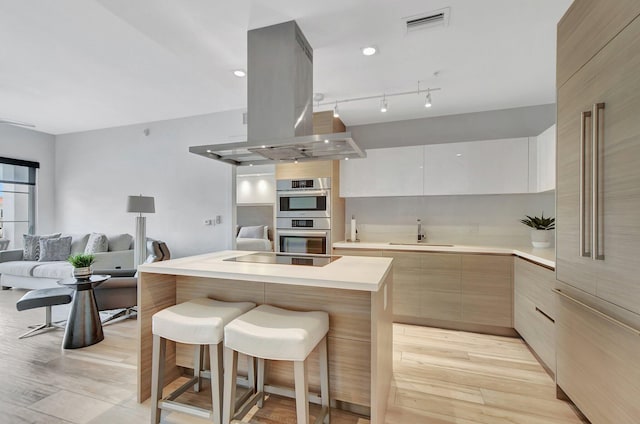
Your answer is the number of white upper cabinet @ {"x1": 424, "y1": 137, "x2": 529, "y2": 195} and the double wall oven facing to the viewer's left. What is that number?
0

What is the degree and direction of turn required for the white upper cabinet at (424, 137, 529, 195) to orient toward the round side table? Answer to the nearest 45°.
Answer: approximately 45° to its right

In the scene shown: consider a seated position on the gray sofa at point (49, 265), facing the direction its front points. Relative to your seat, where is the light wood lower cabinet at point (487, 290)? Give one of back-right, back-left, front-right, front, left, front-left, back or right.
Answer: left

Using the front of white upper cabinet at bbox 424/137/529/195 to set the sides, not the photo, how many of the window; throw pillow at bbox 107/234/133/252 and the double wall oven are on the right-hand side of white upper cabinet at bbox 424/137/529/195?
3

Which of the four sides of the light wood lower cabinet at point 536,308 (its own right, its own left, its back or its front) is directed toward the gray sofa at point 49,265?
front

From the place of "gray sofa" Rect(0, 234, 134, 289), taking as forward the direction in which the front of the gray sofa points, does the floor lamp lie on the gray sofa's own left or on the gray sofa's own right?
on the gray sofa's own left

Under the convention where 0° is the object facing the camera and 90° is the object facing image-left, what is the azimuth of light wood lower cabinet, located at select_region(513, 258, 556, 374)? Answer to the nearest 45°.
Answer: approximately 90°

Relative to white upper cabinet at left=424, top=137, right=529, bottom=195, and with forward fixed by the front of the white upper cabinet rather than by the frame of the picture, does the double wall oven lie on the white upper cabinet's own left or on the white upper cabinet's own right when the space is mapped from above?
on the white upper cabinet's own right

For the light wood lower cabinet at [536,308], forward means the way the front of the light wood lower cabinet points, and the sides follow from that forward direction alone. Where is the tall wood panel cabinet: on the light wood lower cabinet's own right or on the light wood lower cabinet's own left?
on the light wood lower cabinet's own left

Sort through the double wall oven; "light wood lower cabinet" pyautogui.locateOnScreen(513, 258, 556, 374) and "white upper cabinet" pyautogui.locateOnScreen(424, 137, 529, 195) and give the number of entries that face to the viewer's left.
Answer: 1

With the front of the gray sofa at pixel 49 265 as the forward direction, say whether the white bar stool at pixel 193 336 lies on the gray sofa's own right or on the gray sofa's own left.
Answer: on the gray sofa's own left

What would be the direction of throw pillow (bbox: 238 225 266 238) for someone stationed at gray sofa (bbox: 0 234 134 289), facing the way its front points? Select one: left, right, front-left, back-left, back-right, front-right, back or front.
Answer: back-left

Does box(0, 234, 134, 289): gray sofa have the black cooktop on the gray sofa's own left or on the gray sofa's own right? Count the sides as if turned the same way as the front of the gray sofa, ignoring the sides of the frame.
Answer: on the gray sofa's own left

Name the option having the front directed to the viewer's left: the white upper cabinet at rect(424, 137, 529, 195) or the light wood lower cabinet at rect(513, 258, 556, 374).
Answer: the light wood lower cabinet

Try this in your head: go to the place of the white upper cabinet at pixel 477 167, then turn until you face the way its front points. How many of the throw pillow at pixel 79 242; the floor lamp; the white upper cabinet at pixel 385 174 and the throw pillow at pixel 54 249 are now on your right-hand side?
4

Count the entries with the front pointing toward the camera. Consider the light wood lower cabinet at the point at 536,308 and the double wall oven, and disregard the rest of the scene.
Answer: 1
